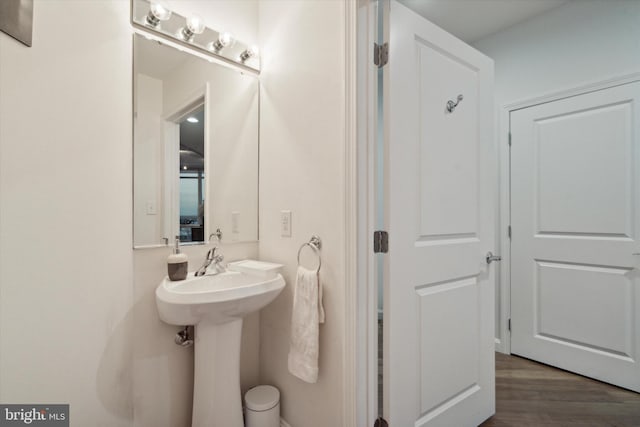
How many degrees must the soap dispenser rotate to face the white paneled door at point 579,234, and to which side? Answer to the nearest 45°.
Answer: approximately 90° to its left

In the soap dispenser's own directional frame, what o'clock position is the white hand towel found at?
The white hand towel is roughly at 10 o'clock from the soap dispenser.

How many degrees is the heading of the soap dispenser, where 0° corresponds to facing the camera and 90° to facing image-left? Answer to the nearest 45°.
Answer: approximately 0°

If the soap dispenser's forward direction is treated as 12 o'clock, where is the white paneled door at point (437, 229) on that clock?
The white paneled door is roughly at 10 o'clock from the soap dispenser.
